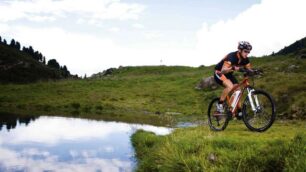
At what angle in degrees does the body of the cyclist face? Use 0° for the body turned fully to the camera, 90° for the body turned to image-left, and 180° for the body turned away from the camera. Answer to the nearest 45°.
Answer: approximately 315°
